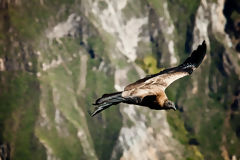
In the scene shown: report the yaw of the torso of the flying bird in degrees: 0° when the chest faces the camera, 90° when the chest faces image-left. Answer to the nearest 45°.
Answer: approximately 270°
